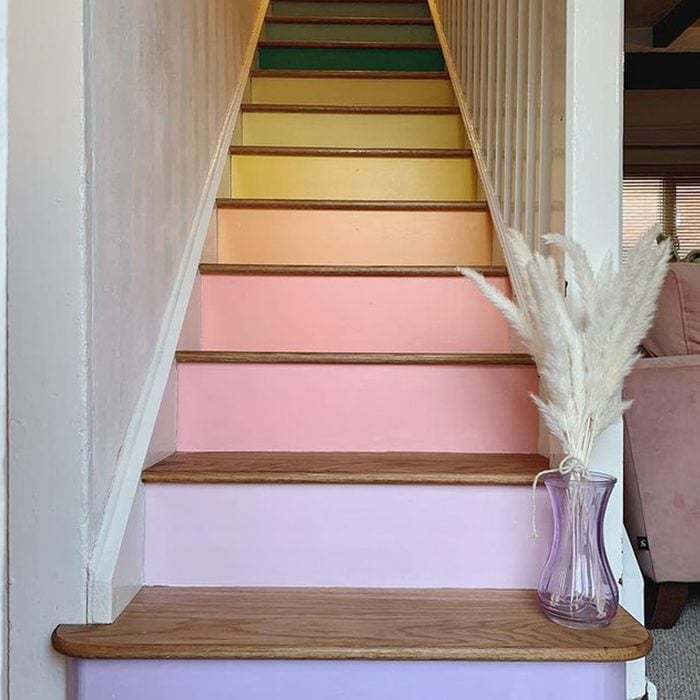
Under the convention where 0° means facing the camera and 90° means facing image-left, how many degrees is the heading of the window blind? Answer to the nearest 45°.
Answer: approximately 0°

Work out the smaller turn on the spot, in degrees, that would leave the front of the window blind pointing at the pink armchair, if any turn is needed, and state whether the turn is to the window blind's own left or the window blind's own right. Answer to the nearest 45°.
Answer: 0° — it already faces it

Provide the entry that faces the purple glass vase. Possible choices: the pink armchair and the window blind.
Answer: the window blind

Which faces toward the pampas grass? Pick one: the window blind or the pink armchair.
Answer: the window blind

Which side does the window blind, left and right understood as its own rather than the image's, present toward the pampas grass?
front

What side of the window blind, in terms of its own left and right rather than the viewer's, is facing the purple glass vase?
front
